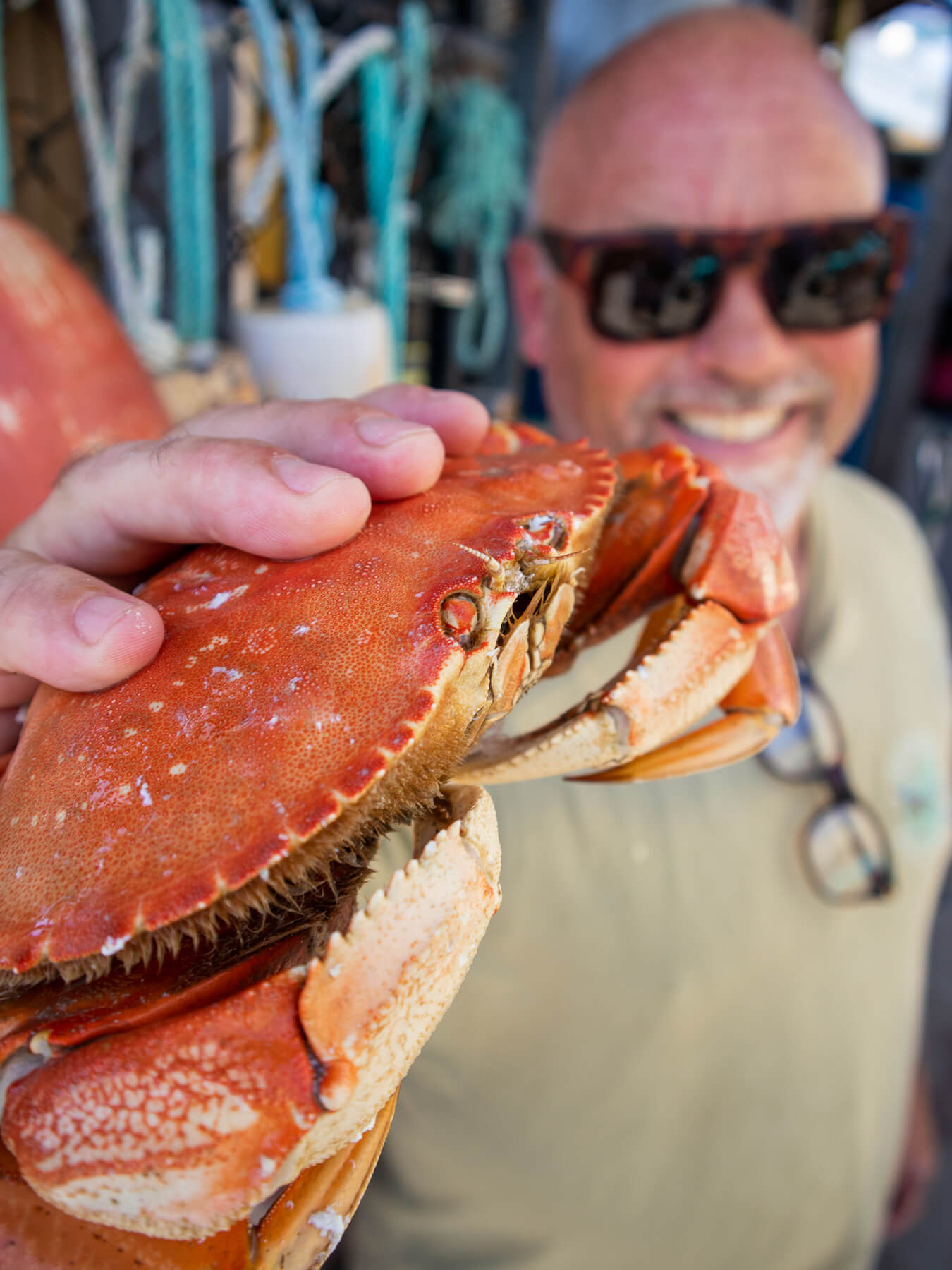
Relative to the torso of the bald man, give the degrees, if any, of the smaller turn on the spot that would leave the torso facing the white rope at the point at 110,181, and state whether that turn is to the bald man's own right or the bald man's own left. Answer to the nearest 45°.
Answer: approximately 180°

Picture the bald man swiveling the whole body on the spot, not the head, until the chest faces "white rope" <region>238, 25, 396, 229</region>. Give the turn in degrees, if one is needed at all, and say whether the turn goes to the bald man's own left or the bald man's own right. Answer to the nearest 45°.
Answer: approximately 180°

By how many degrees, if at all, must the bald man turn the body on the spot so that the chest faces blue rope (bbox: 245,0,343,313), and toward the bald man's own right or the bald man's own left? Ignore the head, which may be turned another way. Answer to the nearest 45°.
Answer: approximately 180°

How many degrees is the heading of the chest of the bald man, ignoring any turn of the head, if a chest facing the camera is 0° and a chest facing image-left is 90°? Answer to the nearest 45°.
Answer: approximately 315°
